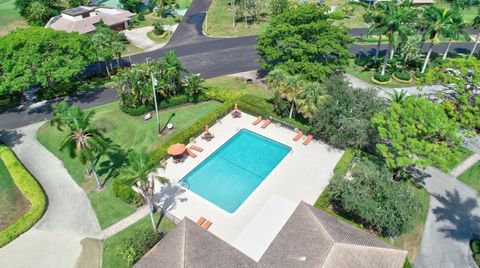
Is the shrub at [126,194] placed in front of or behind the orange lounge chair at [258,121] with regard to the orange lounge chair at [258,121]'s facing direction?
in front

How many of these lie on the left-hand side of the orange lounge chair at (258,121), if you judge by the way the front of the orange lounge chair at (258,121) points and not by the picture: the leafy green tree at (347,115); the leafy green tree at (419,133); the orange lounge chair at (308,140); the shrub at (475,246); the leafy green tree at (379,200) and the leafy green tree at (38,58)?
5

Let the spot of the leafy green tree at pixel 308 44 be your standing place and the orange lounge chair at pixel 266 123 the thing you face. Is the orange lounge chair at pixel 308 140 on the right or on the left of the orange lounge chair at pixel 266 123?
left

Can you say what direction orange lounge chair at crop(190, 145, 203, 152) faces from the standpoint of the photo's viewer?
facing the viewer and to the right of the viewer

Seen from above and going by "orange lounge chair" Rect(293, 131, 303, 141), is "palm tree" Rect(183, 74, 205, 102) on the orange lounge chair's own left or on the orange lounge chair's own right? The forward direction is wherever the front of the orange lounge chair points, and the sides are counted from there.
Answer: on the orange lounge chair's own right

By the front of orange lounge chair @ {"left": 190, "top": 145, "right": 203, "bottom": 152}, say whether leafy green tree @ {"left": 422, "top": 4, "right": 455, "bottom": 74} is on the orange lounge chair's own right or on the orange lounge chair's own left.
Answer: on the orange lounge chair's own left

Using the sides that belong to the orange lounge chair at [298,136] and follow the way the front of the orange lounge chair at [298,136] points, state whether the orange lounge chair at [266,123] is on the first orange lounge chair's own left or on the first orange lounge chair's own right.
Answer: on the first orange lounge chair's own right

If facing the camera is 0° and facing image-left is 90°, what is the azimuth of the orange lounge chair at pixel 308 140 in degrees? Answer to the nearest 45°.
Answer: approximately 45°

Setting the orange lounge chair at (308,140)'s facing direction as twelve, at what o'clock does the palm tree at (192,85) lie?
The palm tree is roughly at 2 o'clock from the orange lounge chair.

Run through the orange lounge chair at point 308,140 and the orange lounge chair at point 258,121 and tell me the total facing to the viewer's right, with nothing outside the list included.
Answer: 0

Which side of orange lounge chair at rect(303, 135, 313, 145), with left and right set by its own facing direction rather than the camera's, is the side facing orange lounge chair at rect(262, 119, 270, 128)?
right

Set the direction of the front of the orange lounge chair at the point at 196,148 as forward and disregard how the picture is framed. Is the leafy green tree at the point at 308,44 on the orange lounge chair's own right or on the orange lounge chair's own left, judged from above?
on the orange lounge chair's own left

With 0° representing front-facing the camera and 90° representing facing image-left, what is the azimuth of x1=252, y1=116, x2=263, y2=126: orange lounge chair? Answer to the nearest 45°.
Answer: approximately 45°

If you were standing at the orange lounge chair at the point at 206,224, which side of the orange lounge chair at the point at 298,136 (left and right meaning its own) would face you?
front

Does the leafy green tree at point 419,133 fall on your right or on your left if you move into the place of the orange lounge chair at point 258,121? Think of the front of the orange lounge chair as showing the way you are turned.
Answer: on your left
